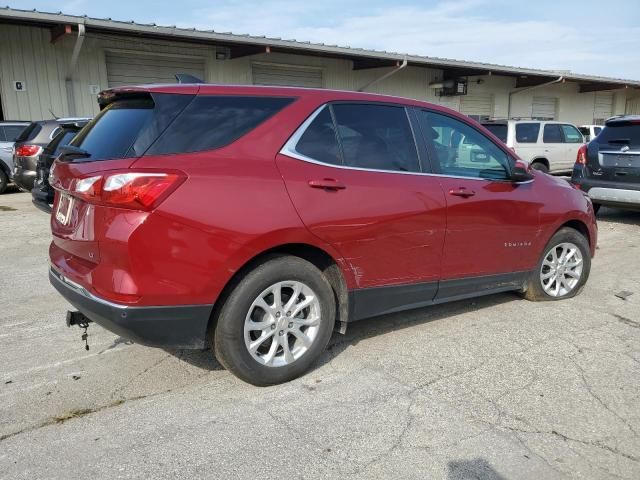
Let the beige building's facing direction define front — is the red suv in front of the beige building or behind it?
in front

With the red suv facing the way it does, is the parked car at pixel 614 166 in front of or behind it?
in front

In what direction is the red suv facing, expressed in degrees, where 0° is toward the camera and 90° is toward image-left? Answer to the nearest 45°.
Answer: approximately 225°

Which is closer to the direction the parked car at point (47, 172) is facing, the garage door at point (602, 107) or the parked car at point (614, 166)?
the garage door

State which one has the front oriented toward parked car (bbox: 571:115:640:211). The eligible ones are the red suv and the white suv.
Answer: the red suv

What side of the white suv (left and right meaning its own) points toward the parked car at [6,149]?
back

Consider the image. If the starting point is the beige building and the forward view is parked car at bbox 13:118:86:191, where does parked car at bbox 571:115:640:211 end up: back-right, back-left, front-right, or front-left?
front-left

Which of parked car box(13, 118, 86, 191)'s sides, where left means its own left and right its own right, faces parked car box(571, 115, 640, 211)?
right

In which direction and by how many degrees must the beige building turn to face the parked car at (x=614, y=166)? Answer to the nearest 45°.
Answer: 0° — it already faces it

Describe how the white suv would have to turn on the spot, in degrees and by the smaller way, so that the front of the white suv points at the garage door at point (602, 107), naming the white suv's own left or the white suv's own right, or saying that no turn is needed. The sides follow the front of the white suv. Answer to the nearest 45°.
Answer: approximately 45° to the white suv's own left

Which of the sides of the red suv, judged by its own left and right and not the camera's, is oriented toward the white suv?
front

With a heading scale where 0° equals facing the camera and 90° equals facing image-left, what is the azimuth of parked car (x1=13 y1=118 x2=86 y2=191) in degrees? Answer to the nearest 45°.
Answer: approximately 225°

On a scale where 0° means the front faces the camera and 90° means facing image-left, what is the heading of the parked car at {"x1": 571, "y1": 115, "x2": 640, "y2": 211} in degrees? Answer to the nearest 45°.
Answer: approximately 180°

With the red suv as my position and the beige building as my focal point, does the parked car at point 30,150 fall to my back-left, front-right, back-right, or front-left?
front-left

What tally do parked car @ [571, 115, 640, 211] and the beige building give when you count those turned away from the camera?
1

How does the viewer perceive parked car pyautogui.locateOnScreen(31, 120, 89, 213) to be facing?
facing away from the viewer and to the right of the viewer

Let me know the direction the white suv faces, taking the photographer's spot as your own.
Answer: facing away from the viewer and to the right of the viewer

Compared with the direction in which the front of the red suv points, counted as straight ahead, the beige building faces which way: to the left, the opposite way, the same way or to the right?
to the right

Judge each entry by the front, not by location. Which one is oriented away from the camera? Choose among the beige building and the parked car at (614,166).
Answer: the parked car
